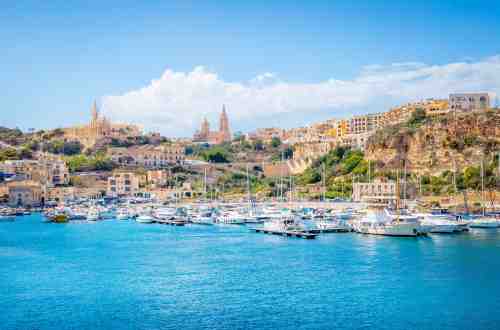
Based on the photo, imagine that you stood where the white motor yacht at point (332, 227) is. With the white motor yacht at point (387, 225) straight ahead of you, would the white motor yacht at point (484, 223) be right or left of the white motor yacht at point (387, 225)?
left
